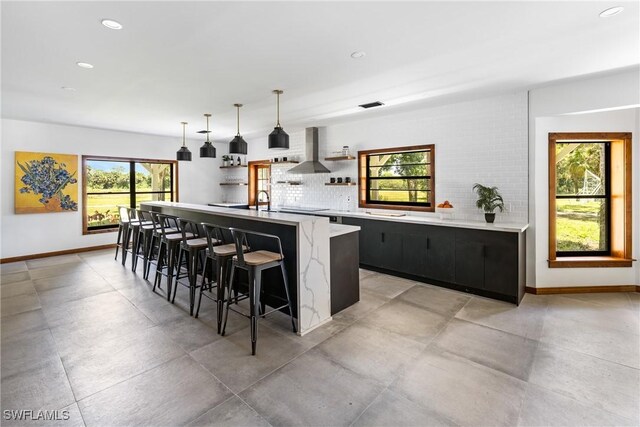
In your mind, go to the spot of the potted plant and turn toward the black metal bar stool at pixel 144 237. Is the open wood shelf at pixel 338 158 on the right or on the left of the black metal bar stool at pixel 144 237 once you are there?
right

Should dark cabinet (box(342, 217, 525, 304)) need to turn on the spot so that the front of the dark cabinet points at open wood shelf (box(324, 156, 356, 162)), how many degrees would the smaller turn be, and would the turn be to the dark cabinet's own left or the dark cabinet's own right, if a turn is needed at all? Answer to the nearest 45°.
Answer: approximately 90° to the dark cabinet's own right

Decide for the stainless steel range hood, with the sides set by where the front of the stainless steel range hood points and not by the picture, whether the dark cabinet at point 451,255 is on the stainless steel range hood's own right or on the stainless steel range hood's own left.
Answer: on the stainless steel range hood's own left

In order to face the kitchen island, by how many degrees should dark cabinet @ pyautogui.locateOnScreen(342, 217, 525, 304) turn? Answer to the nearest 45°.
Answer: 0° — it already faces it

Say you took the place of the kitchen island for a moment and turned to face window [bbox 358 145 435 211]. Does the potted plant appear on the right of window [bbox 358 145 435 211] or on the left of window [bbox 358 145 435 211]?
right

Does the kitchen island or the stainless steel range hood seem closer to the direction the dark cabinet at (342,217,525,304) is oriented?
the kitchen island

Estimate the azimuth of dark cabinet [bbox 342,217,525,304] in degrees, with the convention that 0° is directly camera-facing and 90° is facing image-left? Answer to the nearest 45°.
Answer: approximately 45°

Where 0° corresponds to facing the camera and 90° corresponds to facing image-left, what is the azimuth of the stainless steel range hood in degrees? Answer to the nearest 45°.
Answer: approximately 45°
